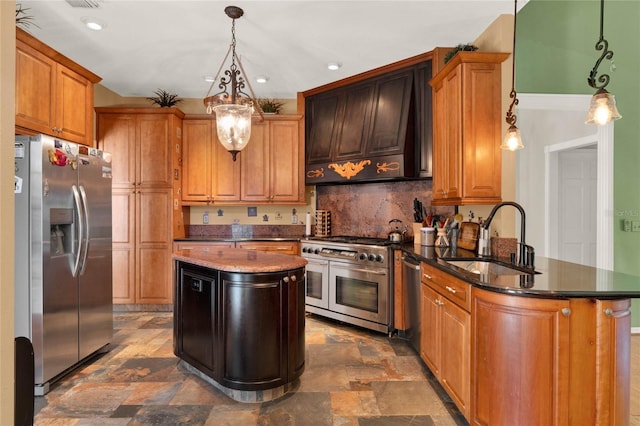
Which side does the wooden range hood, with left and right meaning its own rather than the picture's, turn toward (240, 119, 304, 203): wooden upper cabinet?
right

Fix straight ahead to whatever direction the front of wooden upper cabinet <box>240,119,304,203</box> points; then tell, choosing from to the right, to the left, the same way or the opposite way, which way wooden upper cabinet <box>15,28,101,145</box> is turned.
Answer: to the left

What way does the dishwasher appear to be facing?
to the viewer's left

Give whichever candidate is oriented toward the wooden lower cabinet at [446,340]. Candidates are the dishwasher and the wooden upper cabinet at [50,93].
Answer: the wooden upper cabinet

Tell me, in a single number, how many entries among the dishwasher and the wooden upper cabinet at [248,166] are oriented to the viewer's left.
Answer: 1

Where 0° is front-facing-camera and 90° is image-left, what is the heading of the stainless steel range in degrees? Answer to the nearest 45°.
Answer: approximately 45°

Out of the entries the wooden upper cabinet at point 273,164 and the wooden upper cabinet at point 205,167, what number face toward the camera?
2
